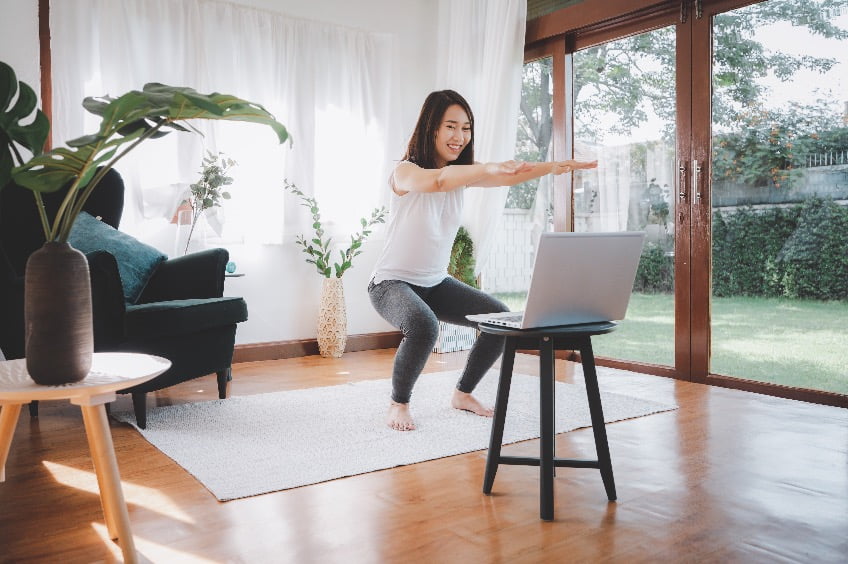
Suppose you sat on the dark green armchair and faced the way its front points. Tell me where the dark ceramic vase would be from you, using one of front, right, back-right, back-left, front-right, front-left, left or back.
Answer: front-right

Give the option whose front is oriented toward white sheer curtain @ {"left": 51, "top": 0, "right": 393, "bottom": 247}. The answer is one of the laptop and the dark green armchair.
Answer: the laptop

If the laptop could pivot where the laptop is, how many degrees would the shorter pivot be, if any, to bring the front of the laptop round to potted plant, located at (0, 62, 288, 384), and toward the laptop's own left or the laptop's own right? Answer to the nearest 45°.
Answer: approximately 90° to the laptop's own left

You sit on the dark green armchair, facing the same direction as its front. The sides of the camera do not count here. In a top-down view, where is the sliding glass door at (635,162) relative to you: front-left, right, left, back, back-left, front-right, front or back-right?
front-left

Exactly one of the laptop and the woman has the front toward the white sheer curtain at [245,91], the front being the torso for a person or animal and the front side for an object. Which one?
the laptop

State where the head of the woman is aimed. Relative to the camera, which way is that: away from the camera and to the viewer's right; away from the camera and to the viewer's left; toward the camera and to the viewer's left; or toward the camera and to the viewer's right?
toward the camera and to the viewer's right

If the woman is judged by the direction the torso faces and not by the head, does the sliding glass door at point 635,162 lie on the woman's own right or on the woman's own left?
on the woman's own left

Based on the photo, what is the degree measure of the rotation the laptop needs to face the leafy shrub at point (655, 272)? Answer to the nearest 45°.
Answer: approximately 45° to its right

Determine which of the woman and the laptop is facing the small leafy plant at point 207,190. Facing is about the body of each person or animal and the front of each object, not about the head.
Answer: the laptop

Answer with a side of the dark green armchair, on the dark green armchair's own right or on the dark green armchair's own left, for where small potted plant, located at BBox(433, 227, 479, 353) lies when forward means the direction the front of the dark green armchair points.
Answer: on the dark green armchair's own left

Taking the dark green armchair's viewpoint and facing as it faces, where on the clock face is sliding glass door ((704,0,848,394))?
The sliding glass door is roughly at 11 o'clock from the dark green armchair.

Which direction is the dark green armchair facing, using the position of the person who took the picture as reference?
facing the viewer and to the right of the viewer

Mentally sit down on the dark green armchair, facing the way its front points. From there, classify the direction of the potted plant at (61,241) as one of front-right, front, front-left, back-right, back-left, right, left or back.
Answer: front-right

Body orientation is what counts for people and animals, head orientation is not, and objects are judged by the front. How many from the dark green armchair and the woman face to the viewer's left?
0

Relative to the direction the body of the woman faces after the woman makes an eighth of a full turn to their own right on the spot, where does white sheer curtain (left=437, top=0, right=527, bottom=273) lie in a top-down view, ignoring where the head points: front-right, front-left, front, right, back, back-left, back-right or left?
back

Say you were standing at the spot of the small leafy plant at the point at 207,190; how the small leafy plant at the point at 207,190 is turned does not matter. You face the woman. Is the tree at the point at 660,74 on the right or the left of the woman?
left

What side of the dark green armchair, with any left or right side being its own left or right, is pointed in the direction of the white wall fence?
left

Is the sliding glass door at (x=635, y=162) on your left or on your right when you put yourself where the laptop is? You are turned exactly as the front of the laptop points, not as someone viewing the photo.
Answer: on your right

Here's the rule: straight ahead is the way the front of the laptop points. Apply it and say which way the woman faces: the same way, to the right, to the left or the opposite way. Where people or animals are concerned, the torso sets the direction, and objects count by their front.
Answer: the opposite way

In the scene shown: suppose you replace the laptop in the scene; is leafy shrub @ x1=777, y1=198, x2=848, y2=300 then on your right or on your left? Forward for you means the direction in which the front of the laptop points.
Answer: on your right
